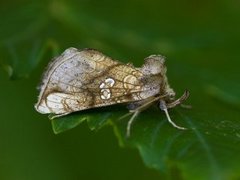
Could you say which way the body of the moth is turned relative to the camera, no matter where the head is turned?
to the viewer's right
